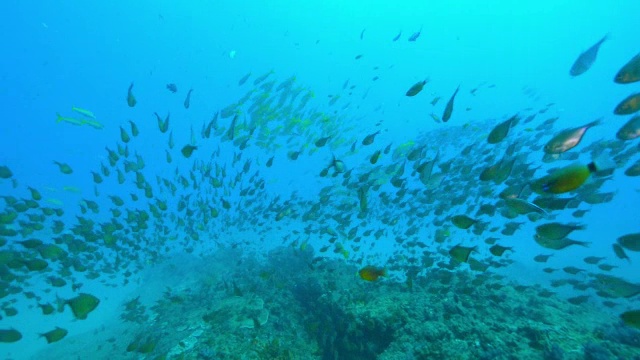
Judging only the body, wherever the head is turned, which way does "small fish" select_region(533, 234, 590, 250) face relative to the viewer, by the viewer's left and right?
facing to the left of the viewer

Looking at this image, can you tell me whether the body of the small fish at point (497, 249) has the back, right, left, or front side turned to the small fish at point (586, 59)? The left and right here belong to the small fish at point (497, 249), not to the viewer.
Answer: back

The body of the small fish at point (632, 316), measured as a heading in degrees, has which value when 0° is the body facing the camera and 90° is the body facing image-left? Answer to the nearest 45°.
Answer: approximately 90°

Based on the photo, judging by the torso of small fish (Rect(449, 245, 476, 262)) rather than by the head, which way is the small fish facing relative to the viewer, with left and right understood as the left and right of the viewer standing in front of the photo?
facing to the left of the viewer

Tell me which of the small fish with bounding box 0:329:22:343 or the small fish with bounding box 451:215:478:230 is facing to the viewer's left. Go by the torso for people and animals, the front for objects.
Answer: the small fish with bounding box 451:215:478:230

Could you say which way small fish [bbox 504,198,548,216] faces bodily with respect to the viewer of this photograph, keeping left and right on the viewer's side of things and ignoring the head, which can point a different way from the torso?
facing to the left of the viewer
